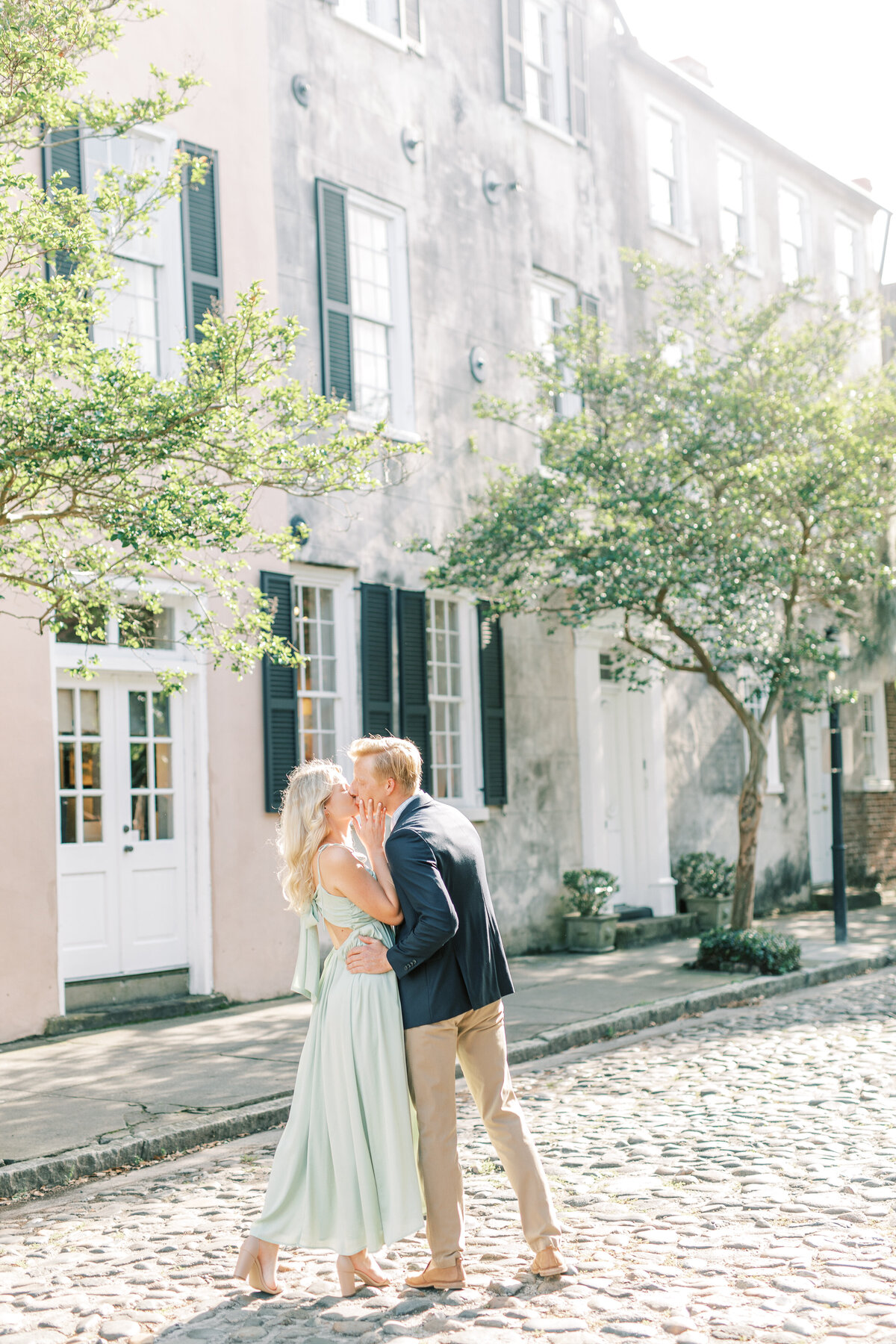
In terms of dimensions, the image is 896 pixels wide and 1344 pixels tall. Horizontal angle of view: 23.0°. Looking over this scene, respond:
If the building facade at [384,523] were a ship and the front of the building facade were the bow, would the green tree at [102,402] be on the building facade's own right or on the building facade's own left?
on the building facade's own right

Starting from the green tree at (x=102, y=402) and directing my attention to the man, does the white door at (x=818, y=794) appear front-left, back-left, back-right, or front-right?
back-left

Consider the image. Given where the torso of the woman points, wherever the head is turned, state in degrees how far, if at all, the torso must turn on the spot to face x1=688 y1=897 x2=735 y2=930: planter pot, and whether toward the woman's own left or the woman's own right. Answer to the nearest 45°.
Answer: approximately 90° to the woman's own left

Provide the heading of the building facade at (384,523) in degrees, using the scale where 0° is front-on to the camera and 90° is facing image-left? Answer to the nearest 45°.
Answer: approximately 315°

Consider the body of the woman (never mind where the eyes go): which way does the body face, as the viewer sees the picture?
to the viewer's right

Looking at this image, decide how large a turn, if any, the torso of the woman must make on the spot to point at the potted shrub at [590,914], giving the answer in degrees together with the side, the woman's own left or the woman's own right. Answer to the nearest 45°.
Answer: approximately 90° to the woman's own left

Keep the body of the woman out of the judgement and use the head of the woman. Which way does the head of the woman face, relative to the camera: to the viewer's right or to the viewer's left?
to the viewer's right

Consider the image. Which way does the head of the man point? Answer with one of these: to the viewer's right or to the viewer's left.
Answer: to the viewer's left

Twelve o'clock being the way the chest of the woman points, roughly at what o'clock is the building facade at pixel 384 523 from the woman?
The building facade is roughly at 9 o'clock from the woman.
